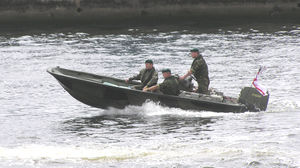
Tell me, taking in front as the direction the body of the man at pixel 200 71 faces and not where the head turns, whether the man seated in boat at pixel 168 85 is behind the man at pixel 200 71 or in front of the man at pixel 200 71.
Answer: in front

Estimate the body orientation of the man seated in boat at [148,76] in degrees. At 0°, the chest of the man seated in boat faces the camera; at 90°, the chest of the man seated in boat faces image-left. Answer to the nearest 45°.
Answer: approximately 45°

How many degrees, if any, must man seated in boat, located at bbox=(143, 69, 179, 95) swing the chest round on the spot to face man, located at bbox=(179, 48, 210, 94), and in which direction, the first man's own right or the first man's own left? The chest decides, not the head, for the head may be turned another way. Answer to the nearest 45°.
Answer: approximately 135° to the first man's own right

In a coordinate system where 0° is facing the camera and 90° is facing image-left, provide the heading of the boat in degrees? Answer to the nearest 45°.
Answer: approximately 90°

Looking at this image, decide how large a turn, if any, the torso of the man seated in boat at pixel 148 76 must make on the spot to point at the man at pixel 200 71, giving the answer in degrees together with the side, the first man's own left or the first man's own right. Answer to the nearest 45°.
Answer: approximately 135° to the first man's own left

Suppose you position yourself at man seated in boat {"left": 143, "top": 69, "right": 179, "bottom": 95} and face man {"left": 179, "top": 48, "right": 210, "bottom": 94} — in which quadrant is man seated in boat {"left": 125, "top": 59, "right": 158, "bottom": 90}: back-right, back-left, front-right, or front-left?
back-left

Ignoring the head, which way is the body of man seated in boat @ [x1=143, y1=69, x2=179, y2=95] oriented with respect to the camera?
to the viewer's left

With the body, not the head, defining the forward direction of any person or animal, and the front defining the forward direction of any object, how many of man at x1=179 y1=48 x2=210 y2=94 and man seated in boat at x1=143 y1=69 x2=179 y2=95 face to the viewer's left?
2

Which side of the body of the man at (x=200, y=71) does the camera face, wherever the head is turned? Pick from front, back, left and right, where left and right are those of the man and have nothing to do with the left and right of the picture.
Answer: left

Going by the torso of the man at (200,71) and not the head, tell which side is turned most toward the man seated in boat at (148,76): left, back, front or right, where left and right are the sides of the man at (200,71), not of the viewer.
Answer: front
